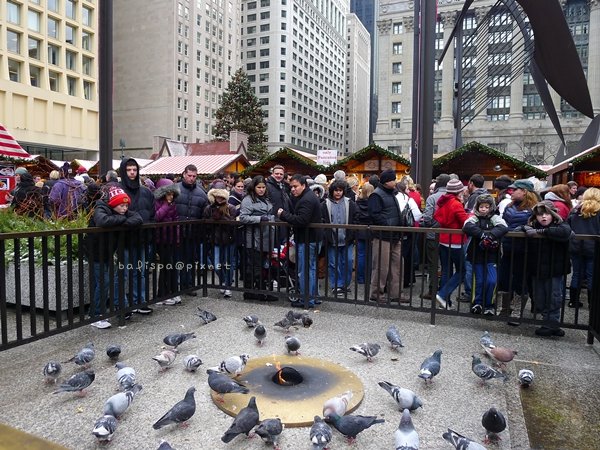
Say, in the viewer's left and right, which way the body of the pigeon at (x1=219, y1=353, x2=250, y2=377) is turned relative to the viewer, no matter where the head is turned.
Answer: facing to the right of the viewer
